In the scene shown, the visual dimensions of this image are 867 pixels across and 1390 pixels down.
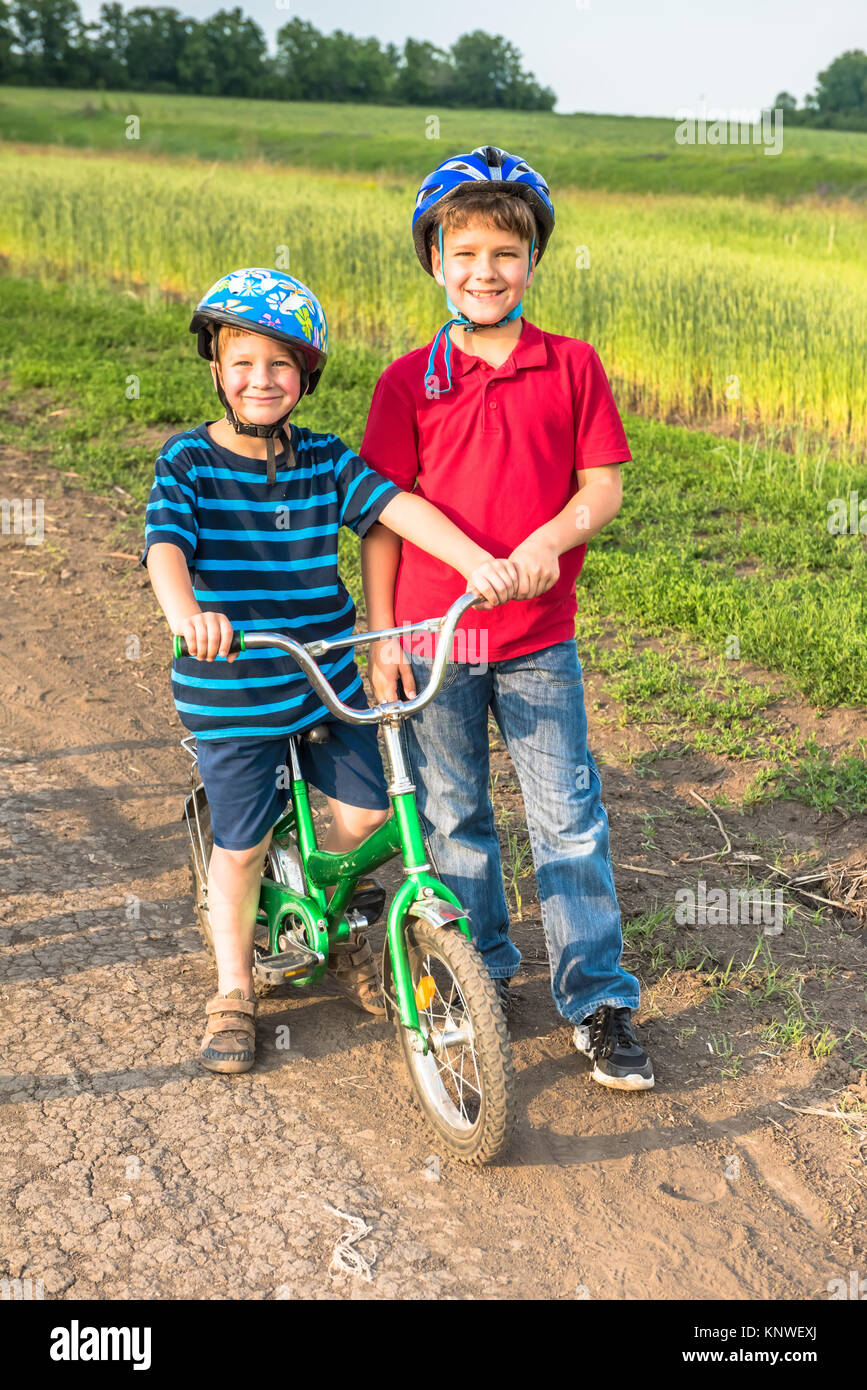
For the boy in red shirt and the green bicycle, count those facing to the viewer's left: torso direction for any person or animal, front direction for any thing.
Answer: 0

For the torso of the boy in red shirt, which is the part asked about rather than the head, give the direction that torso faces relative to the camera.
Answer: toward the camera

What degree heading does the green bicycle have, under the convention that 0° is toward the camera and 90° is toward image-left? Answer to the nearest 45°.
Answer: approximately 315°

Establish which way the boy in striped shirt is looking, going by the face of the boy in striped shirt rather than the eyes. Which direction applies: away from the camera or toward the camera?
toward the camera

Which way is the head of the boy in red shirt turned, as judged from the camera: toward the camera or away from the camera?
toward the camera
